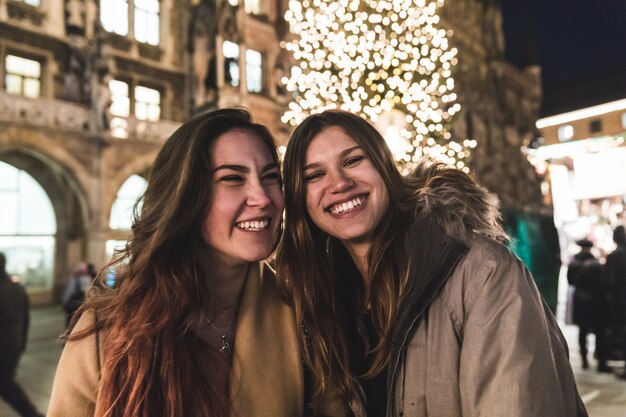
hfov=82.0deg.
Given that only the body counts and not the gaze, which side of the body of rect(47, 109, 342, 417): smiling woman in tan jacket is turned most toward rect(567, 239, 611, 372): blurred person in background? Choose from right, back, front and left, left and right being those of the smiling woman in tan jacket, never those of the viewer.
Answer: left

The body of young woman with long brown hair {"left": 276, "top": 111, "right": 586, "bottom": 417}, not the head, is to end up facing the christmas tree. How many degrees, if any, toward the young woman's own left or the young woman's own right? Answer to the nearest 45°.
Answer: approximately 135° to the young woman's own right

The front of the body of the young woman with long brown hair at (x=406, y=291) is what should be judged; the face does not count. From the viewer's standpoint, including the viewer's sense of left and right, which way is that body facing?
facing the viewer and to the left of the viewer

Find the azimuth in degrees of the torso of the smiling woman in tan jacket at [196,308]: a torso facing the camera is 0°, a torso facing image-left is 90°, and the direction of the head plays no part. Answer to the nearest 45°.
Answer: approximately 315°

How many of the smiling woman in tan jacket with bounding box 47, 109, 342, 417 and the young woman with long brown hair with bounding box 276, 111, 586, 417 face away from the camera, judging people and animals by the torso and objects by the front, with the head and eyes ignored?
0

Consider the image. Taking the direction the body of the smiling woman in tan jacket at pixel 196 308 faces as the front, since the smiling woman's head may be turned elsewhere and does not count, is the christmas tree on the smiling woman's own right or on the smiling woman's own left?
on the smiling woman's own left

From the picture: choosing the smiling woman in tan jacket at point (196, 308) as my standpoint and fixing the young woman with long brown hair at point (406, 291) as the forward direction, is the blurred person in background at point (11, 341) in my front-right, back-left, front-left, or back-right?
back-left
